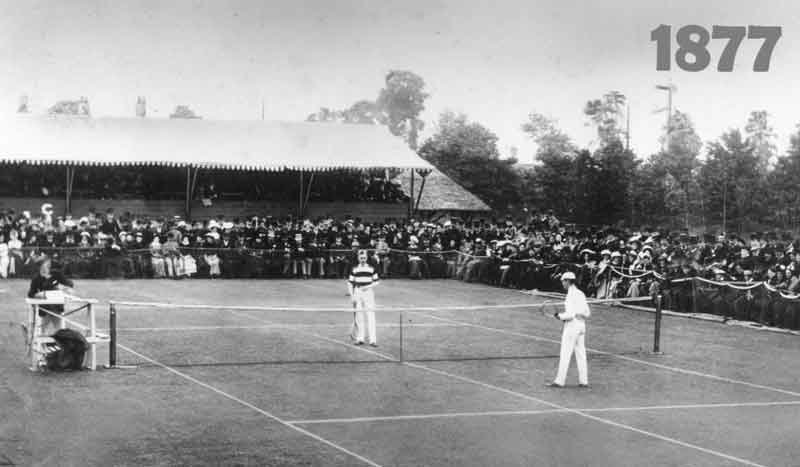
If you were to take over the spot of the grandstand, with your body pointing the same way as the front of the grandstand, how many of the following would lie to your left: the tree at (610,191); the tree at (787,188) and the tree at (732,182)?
3

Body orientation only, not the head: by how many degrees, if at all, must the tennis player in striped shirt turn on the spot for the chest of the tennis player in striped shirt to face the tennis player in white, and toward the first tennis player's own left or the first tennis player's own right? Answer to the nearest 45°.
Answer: approximately 45° to the first tennis player's own left

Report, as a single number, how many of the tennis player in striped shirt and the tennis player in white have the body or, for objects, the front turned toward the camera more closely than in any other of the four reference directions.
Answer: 1

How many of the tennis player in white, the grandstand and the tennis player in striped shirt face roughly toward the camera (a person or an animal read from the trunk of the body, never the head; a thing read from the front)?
2

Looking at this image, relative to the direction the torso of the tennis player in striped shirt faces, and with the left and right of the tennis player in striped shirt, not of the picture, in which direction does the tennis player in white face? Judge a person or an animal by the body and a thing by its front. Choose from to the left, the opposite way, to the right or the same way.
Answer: to the right

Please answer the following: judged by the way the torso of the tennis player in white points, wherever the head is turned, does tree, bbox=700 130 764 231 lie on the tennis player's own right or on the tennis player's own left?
on the tennis player's own right

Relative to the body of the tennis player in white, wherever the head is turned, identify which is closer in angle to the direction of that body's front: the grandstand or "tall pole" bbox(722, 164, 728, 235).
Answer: the grandstand

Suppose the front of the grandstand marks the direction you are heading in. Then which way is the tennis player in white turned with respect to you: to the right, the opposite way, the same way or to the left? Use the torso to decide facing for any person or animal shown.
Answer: to the right

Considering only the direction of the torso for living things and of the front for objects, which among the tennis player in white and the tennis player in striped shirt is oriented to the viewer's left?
the tennis player in white

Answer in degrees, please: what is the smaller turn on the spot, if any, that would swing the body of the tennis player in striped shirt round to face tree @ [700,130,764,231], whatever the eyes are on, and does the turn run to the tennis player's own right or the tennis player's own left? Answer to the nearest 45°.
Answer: approximately 135° to the tennis player's own left

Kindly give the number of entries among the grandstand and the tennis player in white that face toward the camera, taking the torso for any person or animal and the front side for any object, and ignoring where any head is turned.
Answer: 1

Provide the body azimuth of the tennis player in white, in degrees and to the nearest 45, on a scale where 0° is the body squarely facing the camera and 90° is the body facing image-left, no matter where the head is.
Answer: approximately 90°

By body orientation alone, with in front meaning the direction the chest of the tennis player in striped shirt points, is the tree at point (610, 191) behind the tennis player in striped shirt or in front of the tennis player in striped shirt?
behind

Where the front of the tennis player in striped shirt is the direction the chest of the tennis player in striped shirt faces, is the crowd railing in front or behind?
behind
